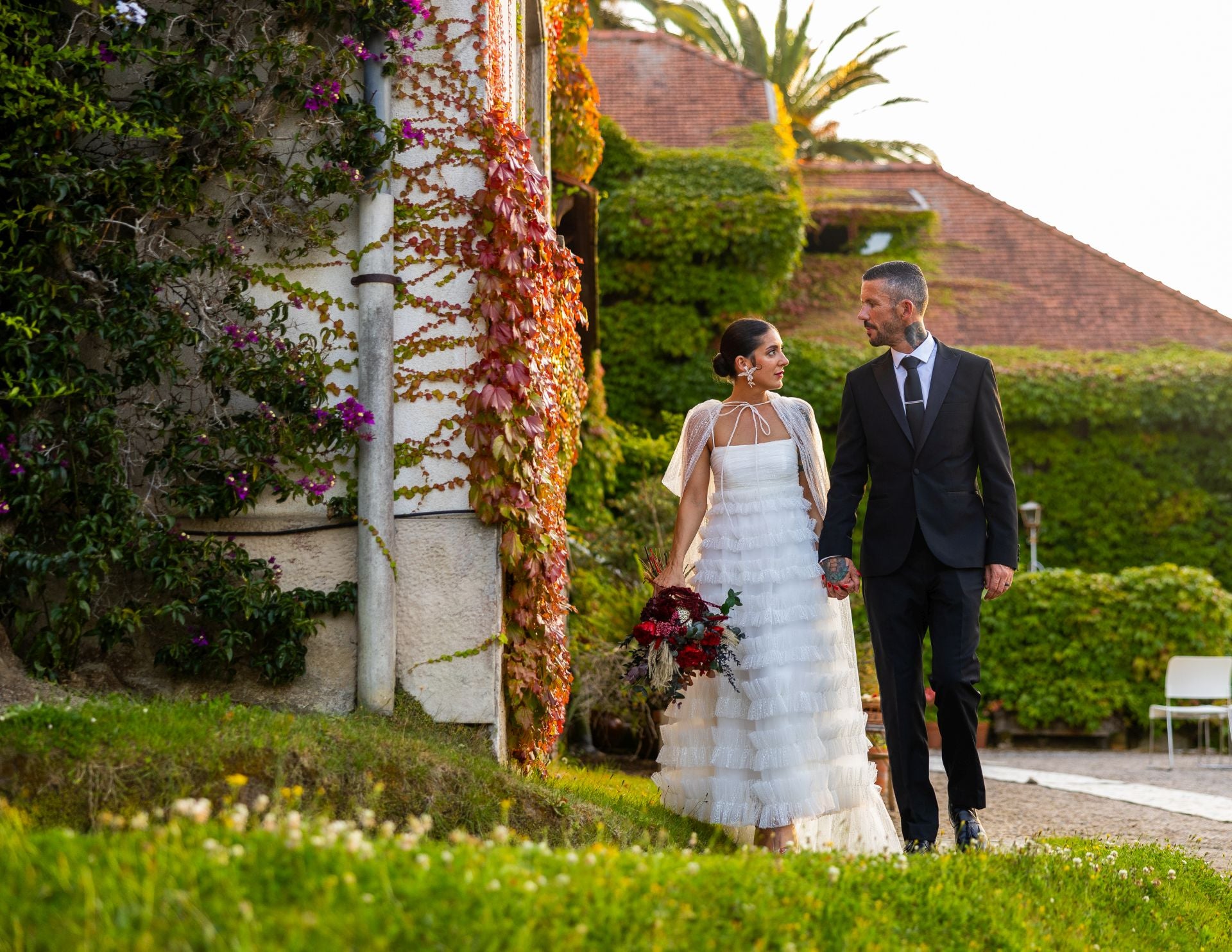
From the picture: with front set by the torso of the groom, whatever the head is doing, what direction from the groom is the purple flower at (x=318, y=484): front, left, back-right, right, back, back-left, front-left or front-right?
right

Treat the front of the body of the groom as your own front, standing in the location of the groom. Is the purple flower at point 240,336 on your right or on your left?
on your right

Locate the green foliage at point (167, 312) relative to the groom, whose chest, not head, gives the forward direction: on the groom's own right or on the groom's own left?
on the groom's own right

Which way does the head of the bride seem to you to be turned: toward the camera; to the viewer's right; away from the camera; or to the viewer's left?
to the viewer's right

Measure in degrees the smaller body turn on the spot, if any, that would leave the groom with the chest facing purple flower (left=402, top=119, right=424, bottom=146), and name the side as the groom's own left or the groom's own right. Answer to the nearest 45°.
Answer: approximately 90° to the groom's own right

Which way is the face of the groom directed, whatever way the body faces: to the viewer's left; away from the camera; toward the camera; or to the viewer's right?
to the viewer's left

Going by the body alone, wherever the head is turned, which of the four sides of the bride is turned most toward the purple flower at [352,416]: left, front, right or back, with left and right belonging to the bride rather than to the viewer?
right

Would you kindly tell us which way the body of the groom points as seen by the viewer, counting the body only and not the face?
toward the camera

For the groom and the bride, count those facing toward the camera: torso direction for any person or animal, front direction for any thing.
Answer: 2

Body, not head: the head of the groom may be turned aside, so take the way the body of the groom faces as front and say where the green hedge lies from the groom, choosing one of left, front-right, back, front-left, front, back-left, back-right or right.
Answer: back
